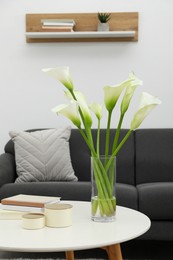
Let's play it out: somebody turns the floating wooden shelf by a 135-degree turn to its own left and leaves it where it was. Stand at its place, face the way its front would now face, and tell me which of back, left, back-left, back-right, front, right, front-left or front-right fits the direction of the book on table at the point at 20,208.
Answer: back-right

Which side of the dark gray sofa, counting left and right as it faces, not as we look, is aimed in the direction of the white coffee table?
front

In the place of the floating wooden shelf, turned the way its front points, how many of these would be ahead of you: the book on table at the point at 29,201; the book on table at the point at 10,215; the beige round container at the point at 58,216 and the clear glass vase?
4

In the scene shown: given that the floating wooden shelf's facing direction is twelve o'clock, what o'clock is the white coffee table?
The white coffee table is roughly at 12 o'clock from the floating wooden shelf.

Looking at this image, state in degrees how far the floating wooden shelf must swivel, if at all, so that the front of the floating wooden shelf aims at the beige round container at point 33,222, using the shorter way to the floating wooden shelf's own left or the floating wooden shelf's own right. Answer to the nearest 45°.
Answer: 0° — it already faces it

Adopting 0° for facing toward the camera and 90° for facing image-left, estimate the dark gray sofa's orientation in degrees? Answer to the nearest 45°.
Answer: approximately 0°

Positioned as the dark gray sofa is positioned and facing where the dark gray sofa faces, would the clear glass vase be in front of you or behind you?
in front

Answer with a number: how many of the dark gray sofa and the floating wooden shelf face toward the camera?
2

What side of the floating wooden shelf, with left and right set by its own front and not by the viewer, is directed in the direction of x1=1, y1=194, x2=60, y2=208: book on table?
front
